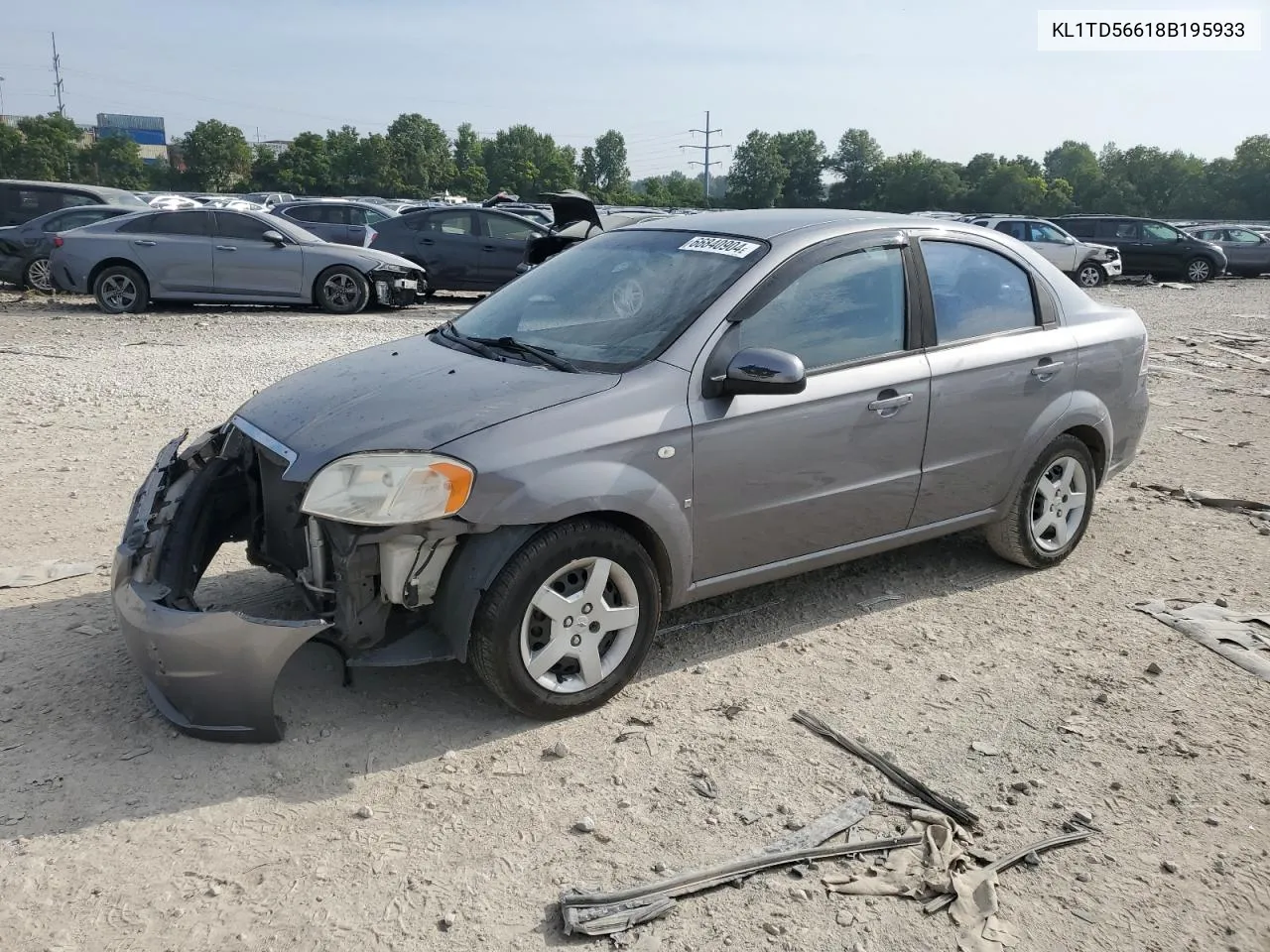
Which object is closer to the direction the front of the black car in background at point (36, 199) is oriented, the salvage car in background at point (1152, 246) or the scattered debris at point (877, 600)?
the salvage car in background

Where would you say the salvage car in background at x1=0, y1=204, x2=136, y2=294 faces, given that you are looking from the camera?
facing to the right of the viewer

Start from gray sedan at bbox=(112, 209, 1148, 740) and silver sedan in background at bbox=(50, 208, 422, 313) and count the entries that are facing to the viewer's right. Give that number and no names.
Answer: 1

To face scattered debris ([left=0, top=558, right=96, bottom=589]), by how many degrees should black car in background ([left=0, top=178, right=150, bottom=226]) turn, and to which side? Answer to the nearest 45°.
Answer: approximately 90° to its right

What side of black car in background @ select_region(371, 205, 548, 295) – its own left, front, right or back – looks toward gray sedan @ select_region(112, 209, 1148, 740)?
right

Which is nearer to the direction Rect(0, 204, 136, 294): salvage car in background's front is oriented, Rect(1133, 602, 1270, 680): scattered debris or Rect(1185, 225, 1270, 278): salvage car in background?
the salvage car in background

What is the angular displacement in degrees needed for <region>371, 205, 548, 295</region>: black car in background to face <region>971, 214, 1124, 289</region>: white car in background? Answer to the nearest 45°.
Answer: approximately 45° to its left

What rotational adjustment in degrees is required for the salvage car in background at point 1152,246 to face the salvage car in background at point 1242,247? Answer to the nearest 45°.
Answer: approximately 45° to its left

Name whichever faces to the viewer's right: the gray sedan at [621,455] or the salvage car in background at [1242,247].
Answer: the salvage car in background

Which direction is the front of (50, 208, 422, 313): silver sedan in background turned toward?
to the viewer's right

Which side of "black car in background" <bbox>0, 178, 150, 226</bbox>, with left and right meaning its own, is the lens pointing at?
right

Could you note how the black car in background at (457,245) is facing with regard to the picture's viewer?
facing to the right of the viewer

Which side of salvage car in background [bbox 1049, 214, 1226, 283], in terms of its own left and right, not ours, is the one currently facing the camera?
right
